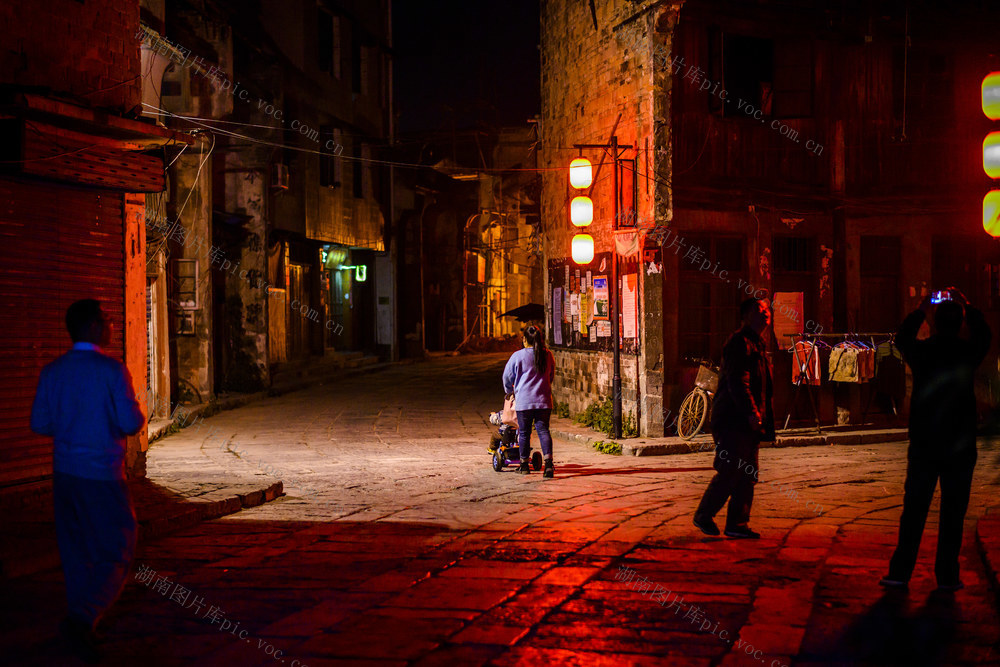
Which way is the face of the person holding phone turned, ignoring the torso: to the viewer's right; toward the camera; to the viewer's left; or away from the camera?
away from the camera

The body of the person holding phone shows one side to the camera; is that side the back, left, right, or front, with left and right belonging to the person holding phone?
back

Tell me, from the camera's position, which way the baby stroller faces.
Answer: facing away from the viewer

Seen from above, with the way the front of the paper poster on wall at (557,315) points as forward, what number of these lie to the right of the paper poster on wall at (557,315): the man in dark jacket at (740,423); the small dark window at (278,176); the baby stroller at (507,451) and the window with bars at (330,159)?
2

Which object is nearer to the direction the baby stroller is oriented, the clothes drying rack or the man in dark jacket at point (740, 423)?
the clothes drying rack

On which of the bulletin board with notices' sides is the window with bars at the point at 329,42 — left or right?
on its right

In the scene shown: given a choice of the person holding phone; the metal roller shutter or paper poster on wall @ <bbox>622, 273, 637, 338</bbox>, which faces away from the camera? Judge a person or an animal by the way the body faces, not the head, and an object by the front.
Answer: the person holding phone

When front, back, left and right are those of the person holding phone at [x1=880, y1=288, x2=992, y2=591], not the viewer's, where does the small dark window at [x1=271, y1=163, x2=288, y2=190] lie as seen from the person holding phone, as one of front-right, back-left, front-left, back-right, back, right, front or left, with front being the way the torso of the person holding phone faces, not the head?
front-left

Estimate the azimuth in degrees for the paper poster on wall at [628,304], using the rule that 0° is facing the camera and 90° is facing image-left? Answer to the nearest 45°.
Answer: approximately 45°

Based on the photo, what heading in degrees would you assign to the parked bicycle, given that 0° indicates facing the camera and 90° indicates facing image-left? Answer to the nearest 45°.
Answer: approximately 45°
